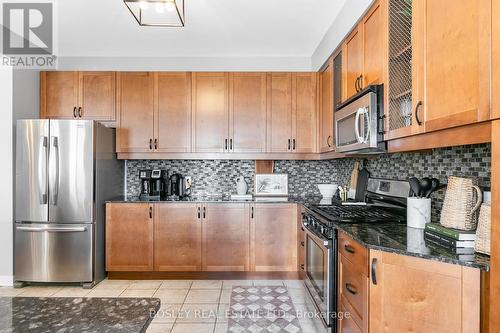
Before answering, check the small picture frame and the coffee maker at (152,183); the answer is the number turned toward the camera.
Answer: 2

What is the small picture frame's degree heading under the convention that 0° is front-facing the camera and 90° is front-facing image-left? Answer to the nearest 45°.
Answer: approximately 0°

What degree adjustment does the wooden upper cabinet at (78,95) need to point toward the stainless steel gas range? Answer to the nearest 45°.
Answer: approximately 45° to its left

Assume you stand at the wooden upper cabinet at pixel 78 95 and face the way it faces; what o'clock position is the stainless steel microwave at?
The stainless steel microwave is roughly at 11 o'clock from the wooden upper cabinet.

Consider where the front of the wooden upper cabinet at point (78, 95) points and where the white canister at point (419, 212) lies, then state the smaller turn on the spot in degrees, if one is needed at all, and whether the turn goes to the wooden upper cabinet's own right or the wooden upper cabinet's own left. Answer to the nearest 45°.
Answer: approximately 45° to the wooden upper cabinet's own left

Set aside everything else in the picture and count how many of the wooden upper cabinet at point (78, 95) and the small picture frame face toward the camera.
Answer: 2
